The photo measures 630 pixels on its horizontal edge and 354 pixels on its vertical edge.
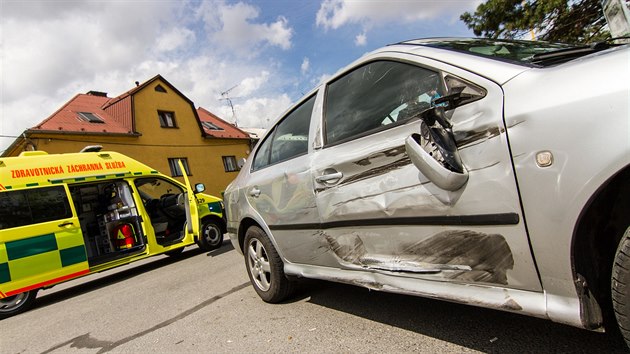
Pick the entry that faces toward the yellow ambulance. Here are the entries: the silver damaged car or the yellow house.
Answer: the yellow house

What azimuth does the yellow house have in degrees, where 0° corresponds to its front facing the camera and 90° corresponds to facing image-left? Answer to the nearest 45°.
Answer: approximately 0°

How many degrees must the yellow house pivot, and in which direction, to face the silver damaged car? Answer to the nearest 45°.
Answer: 0° — it already faces it

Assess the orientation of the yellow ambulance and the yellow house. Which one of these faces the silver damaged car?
the yellow house

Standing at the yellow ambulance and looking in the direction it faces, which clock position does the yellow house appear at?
The yellow house is roughly at 11 o'clock from the yellow ambulance.

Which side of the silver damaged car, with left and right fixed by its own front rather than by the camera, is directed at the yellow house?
back

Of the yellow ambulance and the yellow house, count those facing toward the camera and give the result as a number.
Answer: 1

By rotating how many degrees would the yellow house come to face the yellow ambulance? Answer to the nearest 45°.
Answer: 0° — it already faces it
